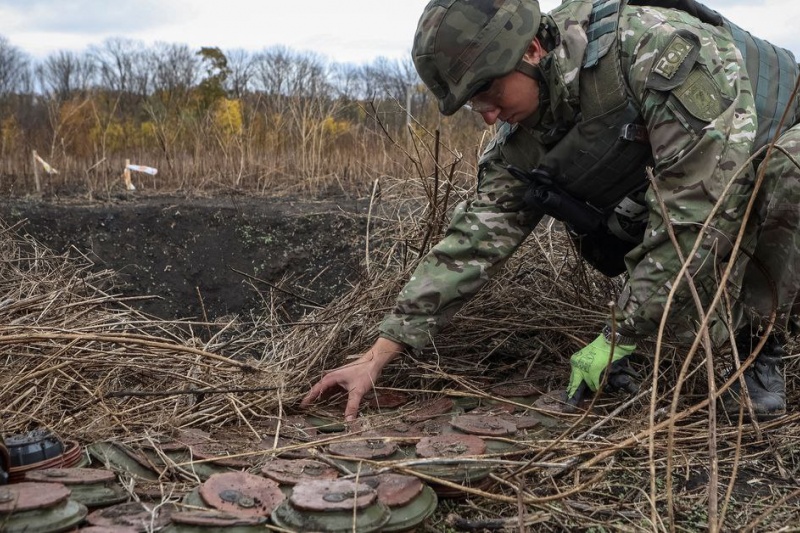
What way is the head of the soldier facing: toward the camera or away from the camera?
toward the camera

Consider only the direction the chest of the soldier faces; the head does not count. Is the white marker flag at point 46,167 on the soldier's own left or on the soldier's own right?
on the soldier's own right
